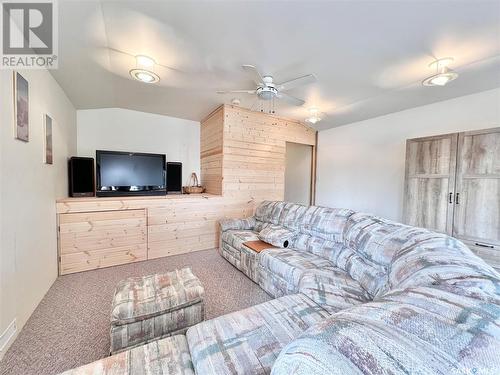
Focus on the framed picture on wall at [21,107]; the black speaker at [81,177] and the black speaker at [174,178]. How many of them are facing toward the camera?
2

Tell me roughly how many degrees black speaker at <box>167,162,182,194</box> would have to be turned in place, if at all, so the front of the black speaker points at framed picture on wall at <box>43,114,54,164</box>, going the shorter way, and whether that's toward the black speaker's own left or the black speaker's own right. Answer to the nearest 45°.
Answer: approximately 45° to the black speaker's own right

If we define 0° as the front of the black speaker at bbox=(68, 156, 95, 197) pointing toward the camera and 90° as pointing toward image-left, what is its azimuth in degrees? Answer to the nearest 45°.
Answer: approximately 0°

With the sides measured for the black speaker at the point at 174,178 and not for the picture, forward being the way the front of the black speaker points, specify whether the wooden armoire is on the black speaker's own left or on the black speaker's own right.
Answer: on the black speaker's own left

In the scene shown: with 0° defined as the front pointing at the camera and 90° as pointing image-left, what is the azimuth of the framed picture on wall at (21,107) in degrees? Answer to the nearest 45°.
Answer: approximately 270°

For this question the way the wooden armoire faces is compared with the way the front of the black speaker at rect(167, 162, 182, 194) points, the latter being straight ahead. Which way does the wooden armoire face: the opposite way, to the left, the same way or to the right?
to the right

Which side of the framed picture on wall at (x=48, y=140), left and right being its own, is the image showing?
right

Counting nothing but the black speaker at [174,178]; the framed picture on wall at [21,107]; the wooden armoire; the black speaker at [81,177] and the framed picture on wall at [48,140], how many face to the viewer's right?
2

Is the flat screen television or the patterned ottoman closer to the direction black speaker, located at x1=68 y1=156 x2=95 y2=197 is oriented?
the patterned ottoman

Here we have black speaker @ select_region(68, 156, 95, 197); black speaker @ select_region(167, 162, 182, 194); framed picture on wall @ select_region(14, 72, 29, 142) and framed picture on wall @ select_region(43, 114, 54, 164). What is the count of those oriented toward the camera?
2
